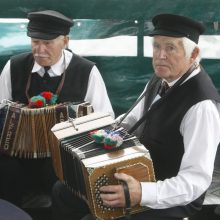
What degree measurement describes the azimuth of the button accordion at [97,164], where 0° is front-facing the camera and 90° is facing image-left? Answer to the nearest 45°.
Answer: approximately 45°

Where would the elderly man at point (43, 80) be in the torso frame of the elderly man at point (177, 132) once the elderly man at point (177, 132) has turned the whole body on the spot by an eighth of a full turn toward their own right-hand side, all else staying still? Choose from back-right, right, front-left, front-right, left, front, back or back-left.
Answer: front-right

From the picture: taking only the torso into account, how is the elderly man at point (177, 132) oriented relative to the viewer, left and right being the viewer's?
facing the viewer and to the left of the viewer

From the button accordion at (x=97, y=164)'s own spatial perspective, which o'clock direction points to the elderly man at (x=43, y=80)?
The elderly man is roughly at 4 o'clock from the button accordion.
